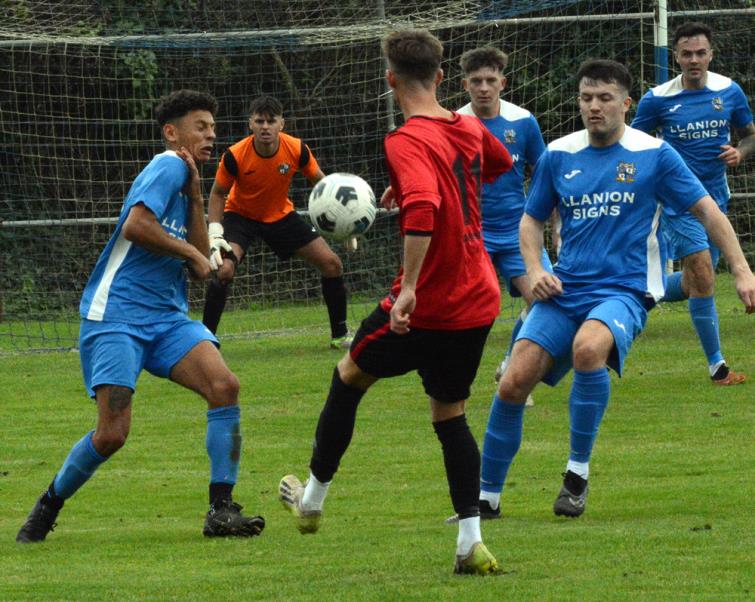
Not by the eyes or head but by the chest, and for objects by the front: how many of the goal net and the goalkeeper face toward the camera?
2

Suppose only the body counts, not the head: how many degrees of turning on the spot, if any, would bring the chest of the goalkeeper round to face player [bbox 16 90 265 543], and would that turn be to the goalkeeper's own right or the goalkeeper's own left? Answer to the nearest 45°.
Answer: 0° — they already face them

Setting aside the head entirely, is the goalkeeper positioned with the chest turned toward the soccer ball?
yes

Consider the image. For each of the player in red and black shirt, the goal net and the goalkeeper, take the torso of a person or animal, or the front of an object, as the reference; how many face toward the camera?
2

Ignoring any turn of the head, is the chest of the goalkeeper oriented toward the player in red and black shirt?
yes

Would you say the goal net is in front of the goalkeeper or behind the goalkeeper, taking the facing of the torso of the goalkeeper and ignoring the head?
behind

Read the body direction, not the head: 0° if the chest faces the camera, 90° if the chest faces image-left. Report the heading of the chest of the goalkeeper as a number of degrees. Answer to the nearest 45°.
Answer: approximately 0°

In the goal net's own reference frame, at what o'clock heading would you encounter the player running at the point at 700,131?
The player running is roughly at 11 o'clock from the goal net.

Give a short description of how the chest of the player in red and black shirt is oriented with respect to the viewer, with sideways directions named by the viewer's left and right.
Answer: facing away from the viewer and to the left of the viewer

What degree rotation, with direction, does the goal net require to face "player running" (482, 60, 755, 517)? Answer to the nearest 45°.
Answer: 0° — it already faces them
